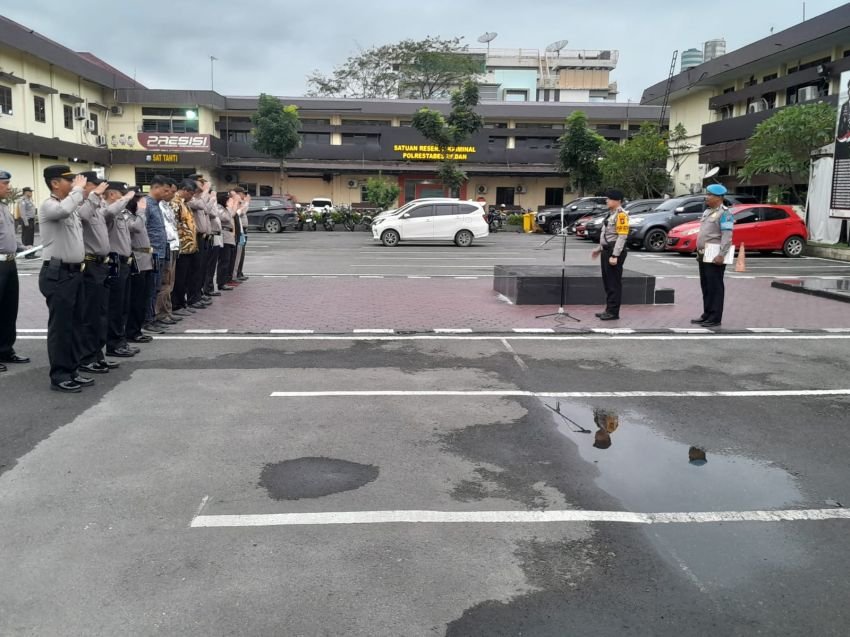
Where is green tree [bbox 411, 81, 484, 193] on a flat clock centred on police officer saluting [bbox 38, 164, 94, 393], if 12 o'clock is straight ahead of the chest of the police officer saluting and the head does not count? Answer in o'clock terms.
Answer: The green tree is roughly at 10 o'clock from the police officer saluting.

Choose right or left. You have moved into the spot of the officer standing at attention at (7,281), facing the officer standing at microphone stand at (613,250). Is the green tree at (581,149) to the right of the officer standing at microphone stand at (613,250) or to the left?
left

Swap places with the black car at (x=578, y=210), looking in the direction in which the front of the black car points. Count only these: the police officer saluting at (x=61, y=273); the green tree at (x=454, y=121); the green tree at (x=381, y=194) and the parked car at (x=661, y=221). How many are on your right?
2

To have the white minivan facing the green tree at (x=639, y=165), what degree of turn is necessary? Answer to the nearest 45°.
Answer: approximately 135° to its right

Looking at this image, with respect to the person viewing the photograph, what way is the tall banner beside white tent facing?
facing the viewer and to the left of the viewer

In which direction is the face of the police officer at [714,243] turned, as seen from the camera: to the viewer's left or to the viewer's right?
to the viewer's left

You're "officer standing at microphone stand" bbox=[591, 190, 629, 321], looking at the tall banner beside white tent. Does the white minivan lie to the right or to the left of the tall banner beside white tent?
left

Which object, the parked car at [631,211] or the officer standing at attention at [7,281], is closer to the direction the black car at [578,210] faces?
the officer standing at attention

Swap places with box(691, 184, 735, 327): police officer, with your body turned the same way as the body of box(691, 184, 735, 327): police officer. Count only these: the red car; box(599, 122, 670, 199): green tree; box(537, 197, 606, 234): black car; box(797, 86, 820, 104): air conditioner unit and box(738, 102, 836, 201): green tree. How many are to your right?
5

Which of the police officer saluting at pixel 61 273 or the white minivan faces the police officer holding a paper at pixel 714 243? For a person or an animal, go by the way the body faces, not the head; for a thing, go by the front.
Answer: the police officer saluting at pixel 61 273

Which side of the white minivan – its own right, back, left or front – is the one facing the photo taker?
left

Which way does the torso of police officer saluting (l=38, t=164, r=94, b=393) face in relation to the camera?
to the viewer's right

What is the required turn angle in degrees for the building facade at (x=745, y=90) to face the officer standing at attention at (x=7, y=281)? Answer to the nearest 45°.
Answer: approximately 45° to its left

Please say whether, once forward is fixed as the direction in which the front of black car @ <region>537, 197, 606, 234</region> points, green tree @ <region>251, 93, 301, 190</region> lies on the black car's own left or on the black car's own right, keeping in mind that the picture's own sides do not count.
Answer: on the black car's own right

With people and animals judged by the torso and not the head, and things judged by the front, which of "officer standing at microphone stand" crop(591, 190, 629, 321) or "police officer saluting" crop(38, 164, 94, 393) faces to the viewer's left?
the officer standing at microphone stand

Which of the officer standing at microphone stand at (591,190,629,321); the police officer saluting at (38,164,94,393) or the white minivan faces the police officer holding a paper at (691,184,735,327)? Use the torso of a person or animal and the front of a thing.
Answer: the police officer saluting at (38,164,94,393)

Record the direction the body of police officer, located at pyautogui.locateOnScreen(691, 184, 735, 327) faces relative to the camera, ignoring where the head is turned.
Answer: to the viewer's left
